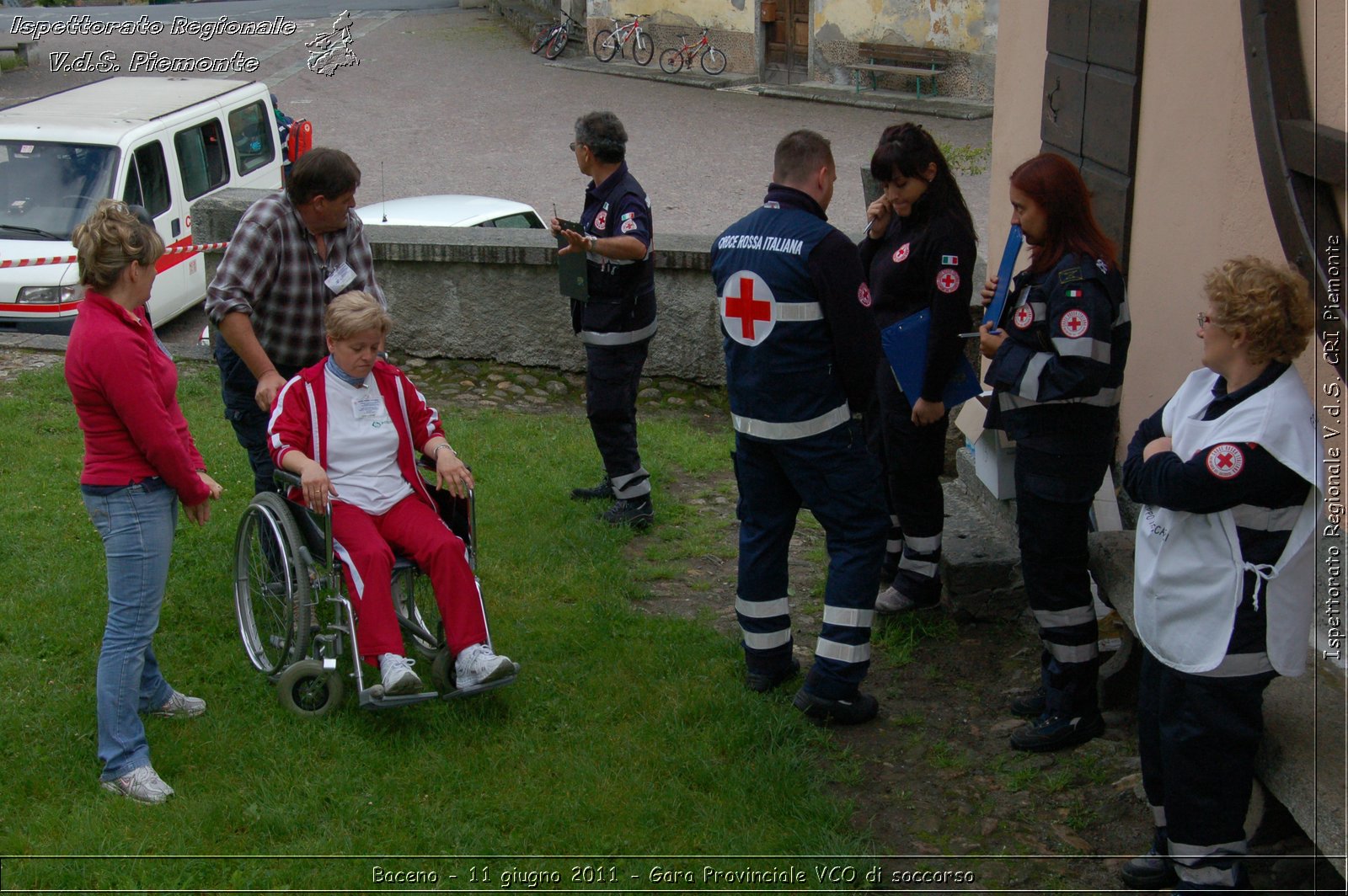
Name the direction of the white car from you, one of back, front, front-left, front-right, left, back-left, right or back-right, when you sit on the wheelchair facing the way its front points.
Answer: back-left

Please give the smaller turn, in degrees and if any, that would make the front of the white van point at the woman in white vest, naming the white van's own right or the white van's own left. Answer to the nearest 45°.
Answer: approximately 45° to the white van's own left

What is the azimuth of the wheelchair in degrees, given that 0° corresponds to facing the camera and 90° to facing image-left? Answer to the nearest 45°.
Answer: approximately 315°

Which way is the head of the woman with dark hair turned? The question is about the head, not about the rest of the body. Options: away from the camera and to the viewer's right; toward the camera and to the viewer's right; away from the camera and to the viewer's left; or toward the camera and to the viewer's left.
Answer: toward the camera and to the viewer's left

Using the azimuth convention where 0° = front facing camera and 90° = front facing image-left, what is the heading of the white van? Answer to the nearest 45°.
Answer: approximately 45°

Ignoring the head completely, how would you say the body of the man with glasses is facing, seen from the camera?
to the viewer's left

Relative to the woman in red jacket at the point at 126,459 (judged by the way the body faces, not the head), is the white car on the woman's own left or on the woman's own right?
on the woman's own left

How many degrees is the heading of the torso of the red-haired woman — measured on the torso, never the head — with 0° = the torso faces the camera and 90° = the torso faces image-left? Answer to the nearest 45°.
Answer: approximately 90°

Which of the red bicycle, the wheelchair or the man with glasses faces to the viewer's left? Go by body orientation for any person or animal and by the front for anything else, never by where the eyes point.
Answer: the man with glasses

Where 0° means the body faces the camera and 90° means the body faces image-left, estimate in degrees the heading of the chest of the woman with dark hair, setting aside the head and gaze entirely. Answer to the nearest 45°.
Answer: approximately 45°

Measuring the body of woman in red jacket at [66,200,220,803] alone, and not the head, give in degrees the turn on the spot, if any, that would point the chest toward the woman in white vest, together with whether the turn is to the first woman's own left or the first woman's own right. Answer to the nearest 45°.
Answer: approximately 45° to the first woman's own right
